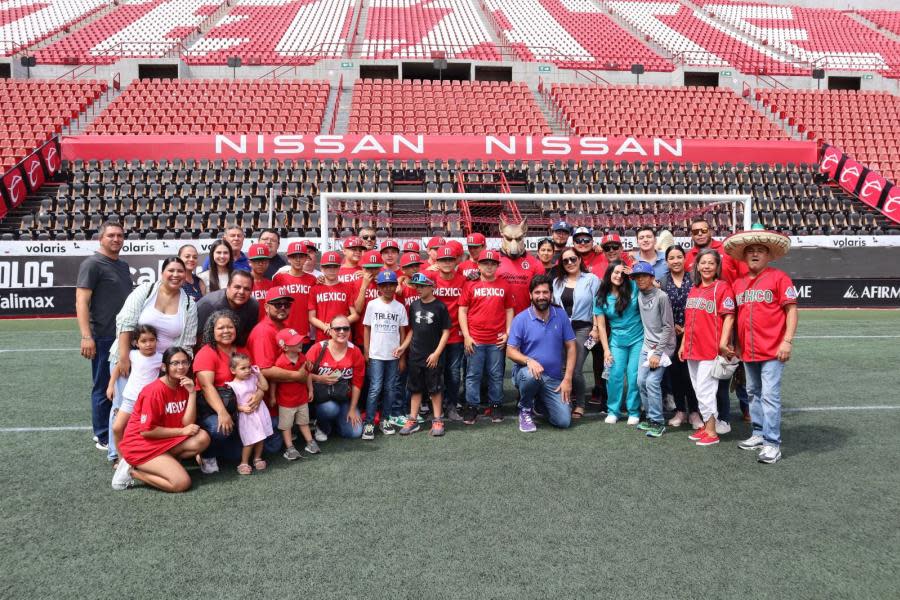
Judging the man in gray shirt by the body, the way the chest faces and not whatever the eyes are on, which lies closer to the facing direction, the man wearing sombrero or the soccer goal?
the man wearing sombrero

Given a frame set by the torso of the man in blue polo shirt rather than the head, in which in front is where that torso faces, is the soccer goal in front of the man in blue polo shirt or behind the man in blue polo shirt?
behind

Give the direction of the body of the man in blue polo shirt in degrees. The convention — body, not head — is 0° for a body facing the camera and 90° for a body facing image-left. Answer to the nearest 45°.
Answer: approximately 0°

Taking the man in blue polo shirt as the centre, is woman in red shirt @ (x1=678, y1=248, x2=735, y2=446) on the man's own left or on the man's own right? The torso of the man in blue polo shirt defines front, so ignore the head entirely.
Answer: on the man's own left
